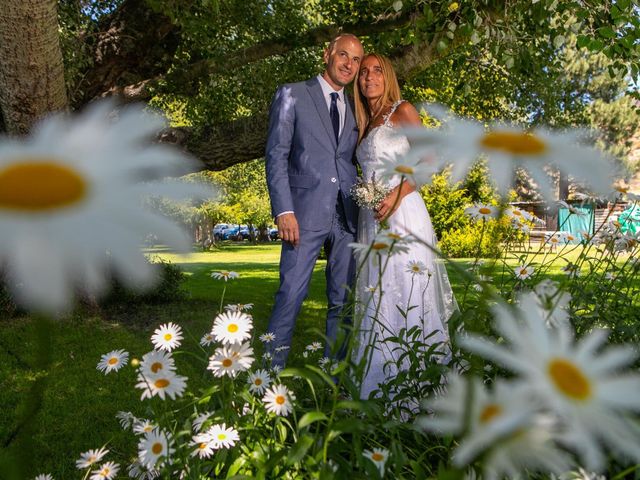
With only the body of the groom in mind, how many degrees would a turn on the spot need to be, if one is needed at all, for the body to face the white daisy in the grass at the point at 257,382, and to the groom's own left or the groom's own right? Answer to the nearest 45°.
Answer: approximately 45° to the groom's own right

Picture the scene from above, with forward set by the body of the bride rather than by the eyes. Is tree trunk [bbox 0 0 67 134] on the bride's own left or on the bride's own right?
on the bride's own right

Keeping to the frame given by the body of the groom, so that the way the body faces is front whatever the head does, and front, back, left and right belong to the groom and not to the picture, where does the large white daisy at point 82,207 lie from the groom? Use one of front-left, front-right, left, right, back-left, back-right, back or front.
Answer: front-right

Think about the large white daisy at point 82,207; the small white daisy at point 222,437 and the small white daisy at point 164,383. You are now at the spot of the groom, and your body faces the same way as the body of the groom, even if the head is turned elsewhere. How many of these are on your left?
0

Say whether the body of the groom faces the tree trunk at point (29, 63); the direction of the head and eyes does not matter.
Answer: no

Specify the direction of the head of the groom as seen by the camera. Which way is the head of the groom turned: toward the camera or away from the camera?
toward the camera

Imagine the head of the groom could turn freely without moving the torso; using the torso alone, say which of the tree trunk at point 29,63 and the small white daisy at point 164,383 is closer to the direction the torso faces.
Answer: the small white daisy

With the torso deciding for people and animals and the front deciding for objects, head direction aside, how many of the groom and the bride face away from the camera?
0

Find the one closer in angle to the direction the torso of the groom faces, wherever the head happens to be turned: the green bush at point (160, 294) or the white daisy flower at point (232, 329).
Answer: the white daisy flower

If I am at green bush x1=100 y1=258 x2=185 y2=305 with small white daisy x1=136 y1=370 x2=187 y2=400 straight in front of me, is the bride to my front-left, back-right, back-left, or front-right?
front-left

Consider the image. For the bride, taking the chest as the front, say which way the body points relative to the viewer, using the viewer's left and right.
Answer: facing the viewer and to the left of the viewer

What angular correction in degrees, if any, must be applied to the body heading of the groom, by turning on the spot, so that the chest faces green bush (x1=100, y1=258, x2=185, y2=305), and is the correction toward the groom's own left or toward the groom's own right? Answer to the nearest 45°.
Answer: approximately 180°

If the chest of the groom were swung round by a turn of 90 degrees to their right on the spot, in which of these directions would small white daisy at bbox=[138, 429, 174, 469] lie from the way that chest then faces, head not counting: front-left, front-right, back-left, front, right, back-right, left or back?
front-left

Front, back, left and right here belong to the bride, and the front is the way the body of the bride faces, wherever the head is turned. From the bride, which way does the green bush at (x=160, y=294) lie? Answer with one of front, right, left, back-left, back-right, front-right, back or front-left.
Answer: right

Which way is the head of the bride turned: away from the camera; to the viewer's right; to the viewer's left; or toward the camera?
toward the camera

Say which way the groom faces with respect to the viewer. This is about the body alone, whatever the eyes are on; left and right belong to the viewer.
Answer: facing the viewer and to the right of the viewer
